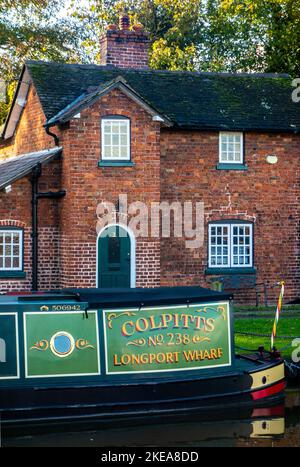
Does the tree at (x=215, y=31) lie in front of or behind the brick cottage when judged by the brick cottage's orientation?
behind

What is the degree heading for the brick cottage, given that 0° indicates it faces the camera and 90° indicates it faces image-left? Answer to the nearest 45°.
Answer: approximately 0°

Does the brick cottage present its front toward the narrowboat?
yes

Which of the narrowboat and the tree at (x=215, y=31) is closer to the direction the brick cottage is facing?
the narrowboat
